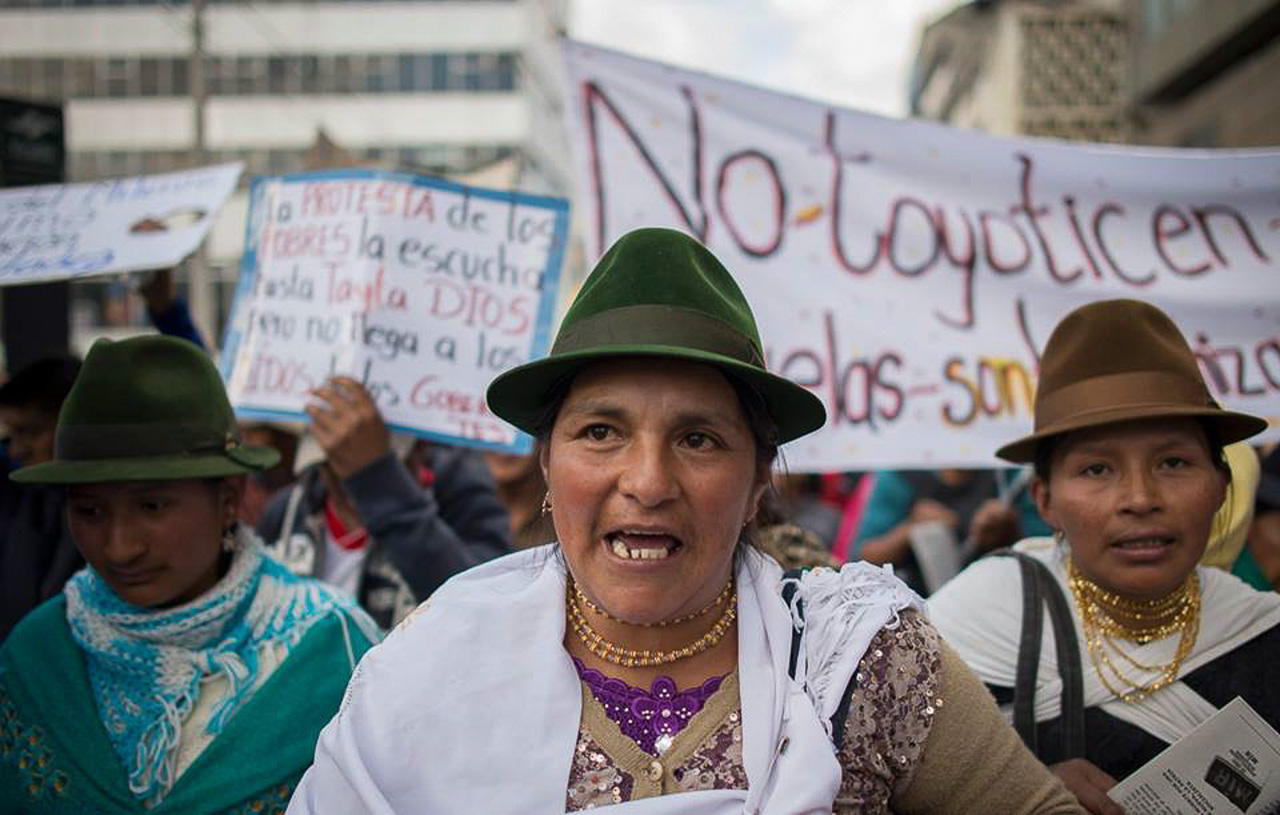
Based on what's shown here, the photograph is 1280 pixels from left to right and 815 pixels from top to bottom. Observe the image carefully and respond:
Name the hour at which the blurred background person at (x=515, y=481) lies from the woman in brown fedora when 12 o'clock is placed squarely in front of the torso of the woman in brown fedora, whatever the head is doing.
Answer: The blurred background person is roughly at 4 o'clock from the woman in brown fedora.

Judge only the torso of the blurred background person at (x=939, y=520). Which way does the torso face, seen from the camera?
toward the camera

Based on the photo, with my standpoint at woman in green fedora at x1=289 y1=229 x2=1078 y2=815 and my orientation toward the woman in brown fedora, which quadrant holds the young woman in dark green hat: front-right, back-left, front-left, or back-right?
back-left

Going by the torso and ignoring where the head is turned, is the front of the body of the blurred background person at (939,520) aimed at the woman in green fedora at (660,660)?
yes

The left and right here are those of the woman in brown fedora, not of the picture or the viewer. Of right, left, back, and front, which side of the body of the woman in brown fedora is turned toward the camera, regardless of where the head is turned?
front
